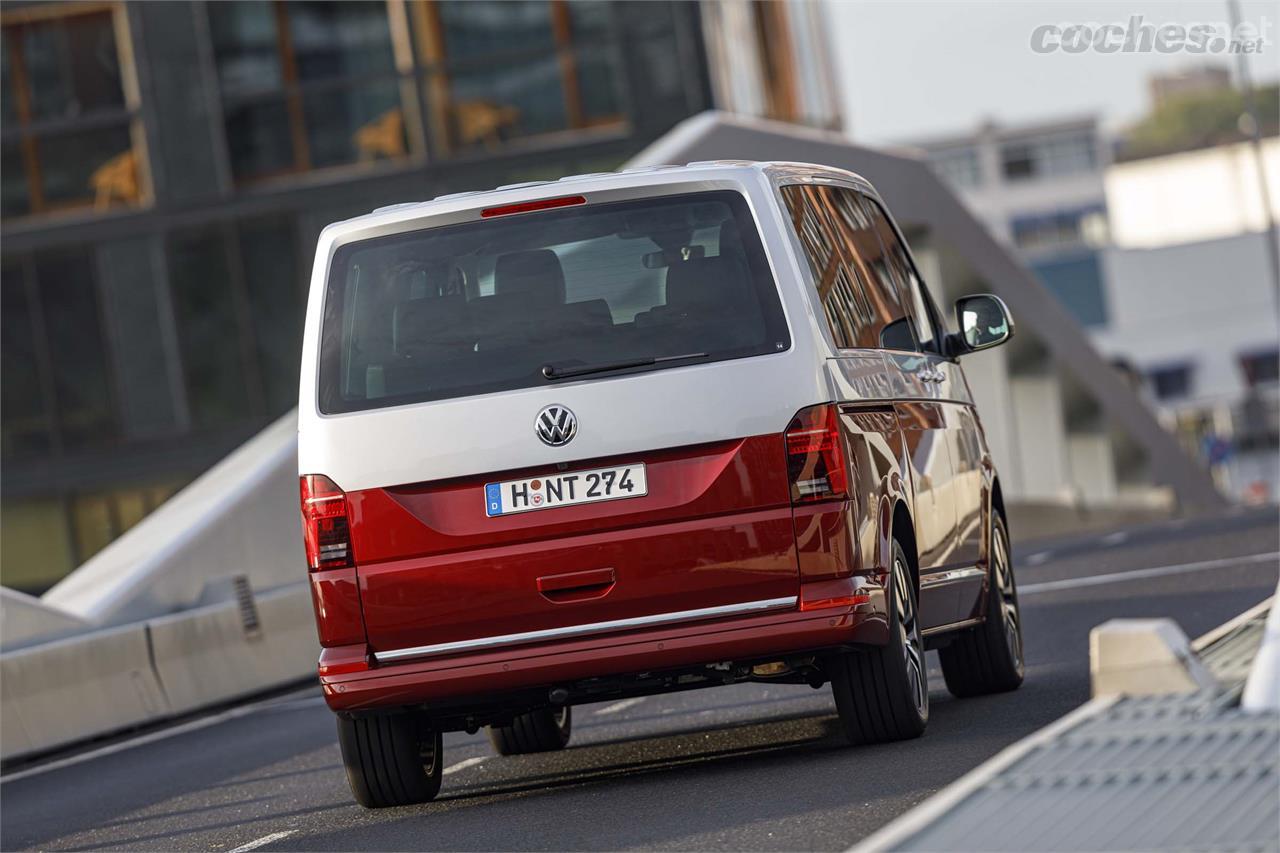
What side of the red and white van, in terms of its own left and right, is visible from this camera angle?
back

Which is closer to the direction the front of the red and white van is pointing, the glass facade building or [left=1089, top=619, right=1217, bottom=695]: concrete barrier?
the glass facade building
